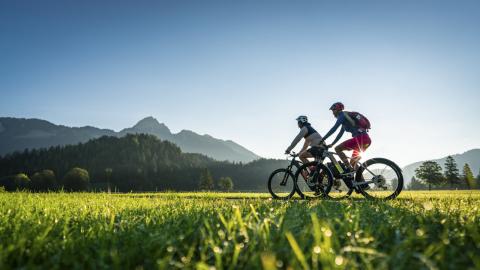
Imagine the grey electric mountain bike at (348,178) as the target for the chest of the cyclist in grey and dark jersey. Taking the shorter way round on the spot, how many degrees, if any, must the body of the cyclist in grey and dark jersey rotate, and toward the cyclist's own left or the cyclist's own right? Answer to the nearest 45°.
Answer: approximately 135° to the cyclist's own left

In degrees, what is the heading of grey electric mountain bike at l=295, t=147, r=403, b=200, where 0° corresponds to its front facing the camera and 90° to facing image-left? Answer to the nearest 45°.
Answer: approximately 90°

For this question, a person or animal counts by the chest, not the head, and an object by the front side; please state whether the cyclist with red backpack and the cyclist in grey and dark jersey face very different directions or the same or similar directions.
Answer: same or similar directions

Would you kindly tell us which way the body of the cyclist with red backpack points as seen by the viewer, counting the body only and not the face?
to the viewer's left

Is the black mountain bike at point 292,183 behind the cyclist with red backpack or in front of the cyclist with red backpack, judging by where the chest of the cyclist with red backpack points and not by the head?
in front

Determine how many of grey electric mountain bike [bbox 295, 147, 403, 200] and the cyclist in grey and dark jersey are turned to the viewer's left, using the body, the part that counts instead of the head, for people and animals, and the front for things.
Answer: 2

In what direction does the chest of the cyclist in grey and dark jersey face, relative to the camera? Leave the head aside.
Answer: to the viewer's left

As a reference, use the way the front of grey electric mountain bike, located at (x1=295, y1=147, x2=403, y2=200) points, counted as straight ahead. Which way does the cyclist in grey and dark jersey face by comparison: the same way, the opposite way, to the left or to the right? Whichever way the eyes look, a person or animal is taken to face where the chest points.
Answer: the same way
